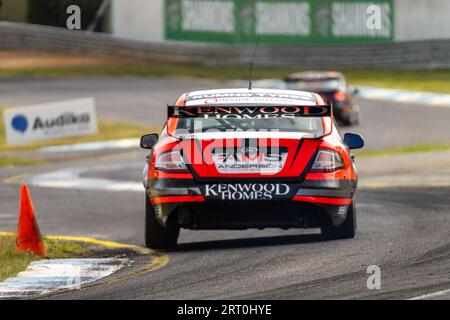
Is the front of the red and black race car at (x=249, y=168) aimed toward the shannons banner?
yes

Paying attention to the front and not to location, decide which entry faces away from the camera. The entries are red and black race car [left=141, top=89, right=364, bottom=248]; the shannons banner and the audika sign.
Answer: the red and black race car

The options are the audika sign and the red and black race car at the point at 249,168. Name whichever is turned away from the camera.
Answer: the red and black race car

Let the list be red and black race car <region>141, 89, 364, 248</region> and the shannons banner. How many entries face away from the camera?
1

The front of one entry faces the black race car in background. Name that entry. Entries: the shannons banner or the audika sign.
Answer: the shannons banner

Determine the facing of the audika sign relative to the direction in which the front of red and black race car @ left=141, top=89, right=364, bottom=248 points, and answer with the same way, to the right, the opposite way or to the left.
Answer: the opposite way

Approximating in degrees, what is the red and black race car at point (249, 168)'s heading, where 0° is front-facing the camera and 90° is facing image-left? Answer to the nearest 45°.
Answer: approximately 180°

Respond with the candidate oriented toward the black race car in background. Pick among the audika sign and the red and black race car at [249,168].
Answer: the red and black race car
